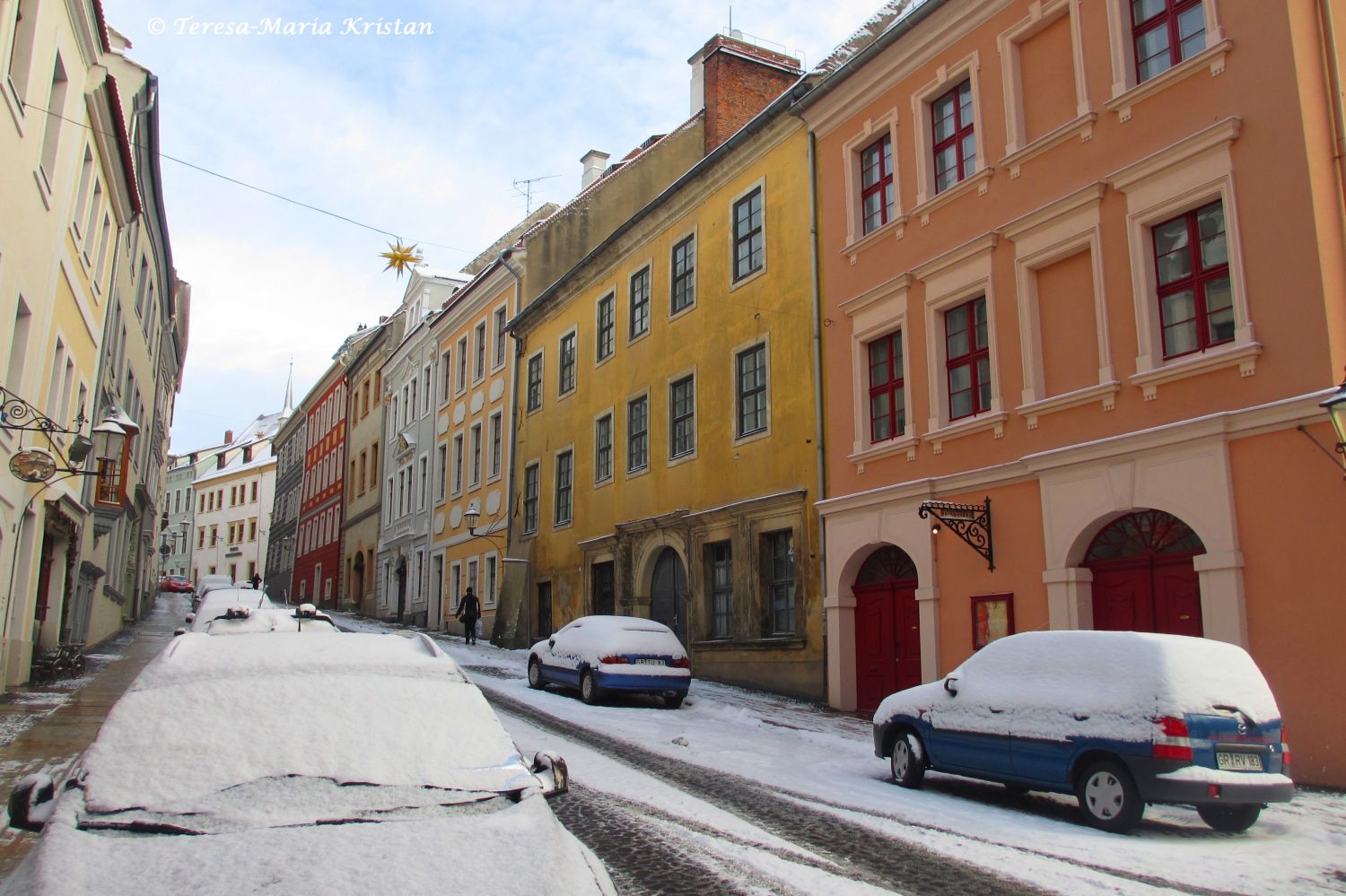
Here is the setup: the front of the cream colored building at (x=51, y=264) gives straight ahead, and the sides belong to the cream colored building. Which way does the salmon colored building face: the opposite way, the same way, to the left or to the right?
the opposite way

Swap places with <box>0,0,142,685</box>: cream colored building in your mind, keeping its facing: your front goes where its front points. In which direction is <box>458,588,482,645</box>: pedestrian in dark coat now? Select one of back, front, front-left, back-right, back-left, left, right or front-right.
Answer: front-left

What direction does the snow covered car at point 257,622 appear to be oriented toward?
toward the camera

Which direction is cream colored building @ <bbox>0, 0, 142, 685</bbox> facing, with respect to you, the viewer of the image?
facing to the right of the viewer

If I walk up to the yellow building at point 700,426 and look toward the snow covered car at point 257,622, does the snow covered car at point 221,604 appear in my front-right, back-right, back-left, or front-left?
front-right

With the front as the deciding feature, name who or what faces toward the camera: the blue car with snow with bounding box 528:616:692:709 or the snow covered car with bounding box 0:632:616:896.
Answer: the snow covered car

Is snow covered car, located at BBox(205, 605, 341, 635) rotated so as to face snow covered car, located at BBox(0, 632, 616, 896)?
yes

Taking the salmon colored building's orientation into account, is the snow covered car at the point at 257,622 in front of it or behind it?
in front

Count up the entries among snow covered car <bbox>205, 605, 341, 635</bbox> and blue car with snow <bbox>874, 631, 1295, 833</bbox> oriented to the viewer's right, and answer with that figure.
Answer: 0

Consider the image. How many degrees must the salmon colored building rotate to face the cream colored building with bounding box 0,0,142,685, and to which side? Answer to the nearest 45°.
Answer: approximately 45° to its right

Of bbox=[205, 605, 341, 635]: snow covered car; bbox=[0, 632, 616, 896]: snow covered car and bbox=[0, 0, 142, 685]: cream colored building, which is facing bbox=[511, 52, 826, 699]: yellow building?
the cream colored building

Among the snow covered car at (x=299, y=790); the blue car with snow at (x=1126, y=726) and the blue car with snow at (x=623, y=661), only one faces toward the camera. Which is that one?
the snow covered car

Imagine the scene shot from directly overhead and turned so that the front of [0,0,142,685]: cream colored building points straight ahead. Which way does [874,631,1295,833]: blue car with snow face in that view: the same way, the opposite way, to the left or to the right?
to the left

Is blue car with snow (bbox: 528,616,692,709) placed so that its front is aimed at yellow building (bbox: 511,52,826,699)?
no

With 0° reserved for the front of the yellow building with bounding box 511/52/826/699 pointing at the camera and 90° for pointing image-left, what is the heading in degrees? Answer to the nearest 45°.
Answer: approximately 45°

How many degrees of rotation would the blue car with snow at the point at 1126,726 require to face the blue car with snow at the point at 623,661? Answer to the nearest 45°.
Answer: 0° — it already faces it

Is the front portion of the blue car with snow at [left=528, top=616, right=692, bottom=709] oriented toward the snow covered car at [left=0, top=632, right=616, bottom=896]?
no

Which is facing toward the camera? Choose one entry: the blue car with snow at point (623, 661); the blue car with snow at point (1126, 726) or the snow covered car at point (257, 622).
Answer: the snow covered car

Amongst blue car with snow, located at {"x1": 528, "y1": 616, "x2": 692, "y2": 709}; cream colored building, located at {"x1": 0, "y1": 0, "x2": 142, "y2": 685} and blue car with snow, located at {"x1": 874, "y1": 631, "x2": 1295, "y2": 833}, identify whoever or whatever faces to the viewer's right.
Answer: the cream colored building

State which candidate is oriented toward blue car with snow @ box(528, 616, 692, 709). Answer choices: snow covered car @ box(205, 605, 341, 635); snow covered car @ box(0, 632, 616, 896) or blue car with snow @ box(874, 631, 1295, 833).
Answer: blue car with snow @ box(874, 631, 1295, 833)

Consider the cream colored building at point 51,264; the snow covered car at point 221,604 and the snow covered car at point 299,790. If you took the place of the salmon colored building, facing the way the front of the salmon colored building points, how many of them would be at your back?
0

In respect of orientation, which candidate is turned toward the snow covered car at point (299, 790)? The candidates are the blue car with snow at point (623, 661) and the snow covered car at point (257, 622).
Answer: the snow covered car at point (257, 622)

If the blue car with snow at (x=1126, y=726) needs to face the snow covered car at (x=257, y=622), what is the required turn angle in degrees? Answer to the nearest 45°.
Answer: approximately 45° to its left
